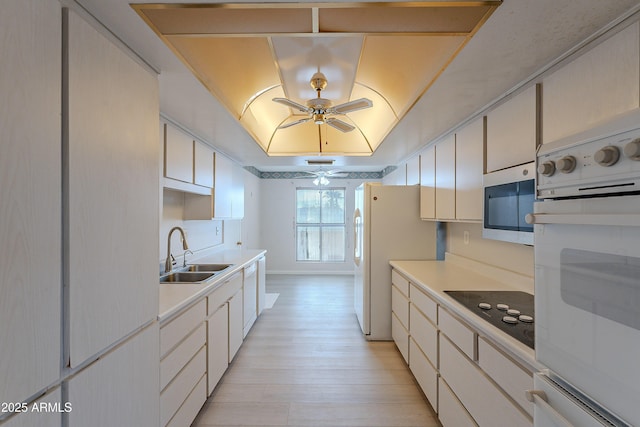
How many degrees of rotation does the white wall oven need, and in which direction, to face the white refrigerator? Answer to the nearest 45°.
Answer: approximately 90° to its right

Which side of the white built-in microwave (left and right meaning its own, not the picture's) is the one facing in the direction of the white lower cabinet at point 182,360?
front

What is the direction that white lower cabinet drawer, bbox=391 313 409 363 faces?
to the viewer's left

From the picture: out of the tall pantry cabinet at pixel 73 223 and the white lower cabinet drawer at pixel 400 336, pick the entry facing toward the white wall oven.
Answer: the tall pantry cabinet

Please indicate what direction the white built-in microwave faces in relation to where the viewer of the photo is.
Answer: facing the viewer and to the left of the viewer

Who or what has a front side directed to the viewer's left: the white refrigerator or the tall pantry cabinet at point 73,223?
the white refrigerator

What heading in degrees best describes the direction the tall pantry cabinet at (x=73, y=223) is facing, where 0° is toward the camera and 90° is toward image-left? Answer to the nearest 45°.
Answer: approximately 315°

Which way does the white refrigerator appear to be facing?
to the viewer's left

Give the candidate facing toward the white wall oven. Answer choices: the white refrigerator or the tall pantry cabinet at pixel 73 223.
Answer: the tall pantry cabinet
